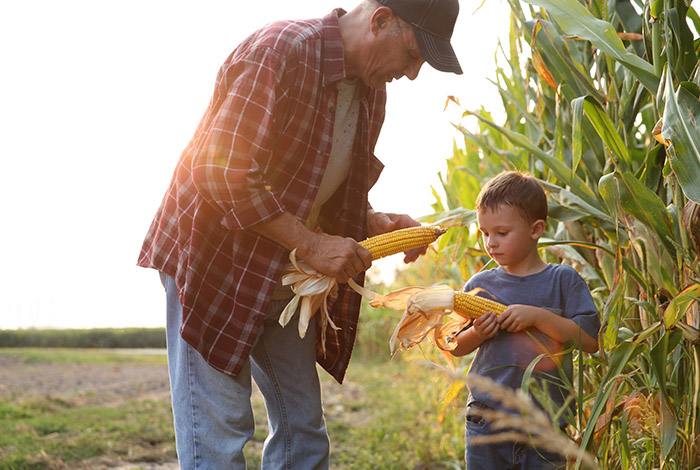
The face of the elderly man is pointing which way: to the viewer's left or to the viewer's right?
to the viewer's right

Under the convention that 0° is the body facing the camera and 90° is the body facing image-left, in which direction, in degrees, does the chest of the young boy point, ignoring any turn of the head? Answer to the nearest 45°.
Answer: approximately 45°

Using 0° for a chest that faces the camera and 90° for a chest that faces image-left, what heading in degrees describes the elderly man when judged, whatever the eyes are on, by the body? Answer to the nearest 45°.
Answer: approximately 315°

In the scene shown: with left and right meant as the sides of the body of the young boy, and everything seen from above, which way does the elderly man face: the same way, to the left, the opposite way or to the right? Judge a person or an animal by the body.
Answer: to the left
